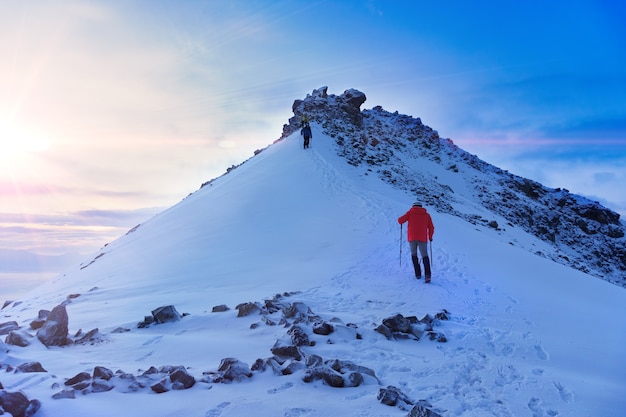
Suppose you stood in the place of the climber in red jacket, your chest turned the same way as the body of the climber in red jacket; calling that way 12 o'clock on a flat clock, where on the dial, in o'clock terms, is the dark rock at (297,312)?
The dark rock is roughly at 7 o'clock from the climber in red jacket.

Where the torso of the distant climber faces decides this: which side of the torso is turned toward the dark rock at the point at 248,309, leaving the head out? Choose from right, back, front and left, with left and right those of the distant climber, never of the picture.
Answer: back

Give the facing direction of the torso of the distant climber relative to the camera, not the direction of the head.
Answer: away from the camera

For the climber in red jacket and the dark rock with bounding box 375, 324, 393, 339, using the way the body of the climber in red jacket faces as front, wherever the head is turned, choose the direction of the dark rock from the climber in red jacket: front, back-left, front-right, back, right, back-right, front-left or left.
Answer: back

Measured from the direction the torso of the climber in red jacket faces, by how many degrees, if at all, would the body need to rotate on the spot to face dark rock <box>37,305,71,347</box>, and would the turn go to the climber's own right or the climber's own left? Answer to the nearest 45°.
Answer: approximately 135° to the climber's own left

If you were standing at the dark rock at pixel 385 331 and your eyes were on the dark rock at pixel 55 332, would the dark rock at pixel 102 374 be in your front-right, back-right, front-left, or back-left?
front-left

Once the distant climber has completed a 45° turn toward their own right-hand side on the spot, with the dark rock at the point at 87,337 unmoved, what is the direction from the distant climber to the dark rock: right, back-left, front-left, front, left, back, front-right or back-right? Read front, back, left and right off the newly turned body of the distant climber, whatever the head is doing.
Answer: back-right

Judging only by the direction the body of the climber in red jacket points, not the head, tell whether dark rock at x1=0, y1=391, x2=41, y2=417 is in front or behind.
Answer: behind

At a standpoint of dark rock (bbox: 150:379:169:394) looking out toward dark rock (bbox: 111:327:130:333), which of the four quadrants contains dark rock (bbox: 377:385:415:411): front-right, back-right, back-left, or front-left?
back-right

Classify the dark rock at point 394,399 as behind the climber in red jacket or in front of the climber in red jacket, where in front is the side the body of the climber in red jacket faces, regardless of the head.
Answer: behind

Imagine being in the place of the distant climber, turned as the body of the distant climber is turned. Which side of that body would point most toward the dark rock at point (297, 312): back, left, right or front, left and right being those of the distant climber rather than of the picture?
back

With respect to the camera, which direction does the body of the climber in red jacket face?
away from the camera
